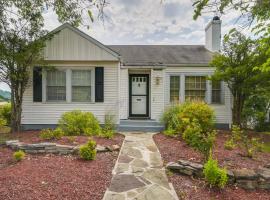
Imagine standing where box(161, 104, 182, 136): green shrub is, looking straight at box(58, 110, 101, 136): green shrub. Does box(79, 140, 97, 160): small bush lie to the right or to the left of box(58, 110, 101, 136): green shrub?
left

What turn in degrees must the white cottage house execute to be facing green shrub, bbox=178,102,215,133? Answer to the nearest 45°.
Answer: approximately 45° to its left

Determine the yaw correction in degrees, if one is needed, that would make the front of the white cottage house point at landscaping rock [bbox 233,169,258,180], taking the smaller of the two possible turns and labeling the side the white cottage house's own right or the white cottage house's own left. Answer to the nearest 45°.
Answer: approximately 45° to the white cottage house's own left

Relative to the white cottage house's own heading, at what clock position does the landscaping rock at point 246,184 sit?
The landscaping rock is roughly at 11 o'clock from the white cottage house.

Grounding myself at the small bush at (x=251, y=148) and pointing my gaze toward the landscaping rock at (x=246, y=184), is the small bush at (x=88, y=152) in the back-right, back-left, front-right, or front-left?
front-right

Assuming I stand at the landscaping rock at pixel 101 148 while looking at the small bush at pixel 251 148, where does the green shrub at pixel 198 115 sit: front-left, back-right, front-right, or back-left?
front-left

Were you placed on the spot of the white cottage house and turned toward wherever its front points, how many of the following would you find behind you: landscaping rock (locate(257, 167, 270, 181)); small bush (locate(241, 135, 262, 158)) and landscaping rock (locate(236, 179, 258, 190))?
0

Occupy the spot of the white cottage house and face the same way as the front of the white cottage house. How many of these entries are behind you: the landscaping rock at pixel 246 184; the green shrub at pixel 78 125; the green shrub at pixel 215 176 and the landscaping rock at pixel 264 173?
0

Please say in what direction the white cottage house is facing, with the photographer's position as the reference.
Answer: facing the viewer

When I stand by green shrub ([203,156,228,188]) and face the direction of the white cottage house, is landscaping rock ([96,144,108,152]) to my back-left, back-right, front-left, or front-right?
front-left

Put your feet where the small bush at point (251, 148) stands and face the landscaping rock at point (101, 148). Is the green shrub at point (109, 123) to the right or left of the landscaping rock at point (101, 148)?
right

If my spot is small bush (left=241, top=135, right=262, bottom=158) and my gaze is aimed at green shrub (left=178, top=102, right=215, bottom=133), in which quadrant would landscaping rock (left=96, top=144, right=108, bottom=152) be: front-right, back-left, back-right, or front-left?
front-left

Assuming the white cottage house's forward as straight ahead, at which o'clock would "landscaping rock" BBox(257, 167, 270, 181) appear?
The landscaping rock is roughly at 11 o'clock from the white cottage house.

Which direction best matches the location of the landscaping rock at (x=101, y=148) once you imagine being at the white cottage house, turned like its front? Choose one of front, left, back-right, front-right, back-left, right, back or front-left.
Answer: front

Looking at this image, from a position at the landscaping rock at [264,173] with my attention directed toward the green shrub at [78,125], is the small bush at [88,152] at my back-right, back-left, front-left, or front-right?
front-left

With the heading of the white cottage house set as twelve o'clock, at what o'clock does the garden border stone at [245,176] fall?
The garden border stone is roughly at 11 o'clock from the white cottage house.
